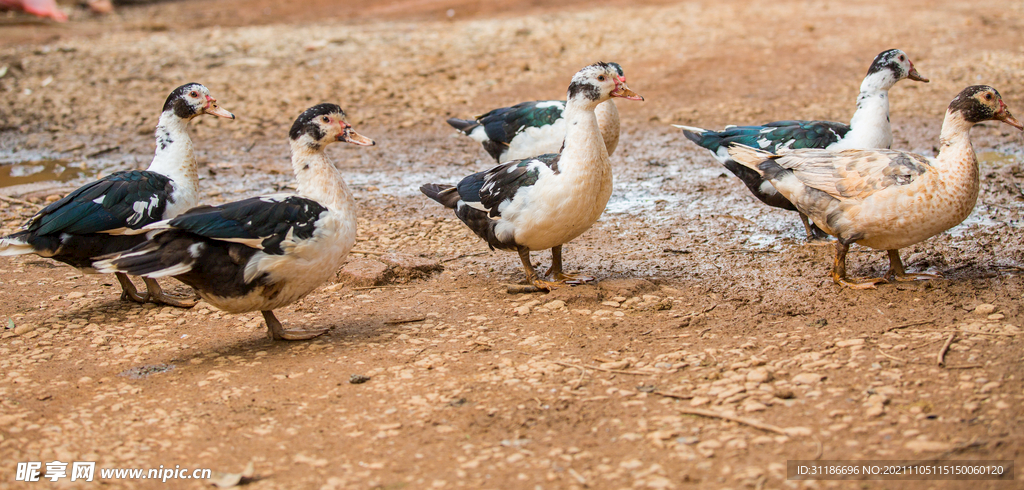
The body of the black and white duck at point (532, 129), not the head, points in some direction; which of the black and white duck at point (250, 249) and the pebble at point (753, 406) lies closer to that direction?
the pebble

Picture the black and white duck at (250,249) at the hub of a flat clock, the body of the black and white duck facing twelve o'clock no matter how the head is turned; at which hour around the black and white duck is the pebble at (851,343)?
The pebble is roughly at 1 o'clock from the black and white duck.

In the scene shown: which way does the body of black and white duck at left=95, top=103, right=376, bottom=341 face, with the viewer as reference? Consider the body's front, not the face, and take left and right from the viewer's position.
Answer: facing to the right of the viewer

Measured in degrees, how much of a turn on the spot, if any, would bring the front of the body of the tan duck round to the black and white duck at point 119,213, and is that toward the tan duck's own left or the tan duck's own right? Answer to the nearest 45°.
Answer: approximately 180°

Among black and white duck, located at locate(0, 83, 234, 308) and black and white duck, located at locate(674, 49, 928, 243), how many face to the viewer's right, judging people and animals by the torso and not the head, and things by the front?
2

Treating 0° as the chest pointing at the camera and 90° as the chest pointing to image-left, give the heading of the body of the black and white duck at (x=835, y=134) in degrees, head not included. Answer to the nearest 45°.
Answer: approximately 270°

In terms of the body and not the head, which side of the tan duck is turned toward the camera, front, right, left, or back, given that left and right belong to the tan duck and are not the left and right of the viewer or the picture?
right

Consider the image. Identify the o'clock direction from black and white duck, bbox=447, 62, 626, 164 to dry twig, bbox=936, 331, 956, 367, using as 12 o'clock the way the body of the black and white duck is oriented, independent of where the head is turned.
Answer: The dry twig is roughly at 2 o'clock from the black and white duck.

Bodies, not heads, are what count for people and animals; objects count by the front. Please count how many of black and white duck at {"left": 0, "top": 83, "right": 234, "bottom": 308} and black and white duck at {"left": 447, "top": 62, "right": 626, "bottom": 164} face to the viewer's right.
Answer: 2

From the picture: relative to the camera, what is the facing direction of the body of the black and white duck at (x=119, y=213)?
to the viewer's right
